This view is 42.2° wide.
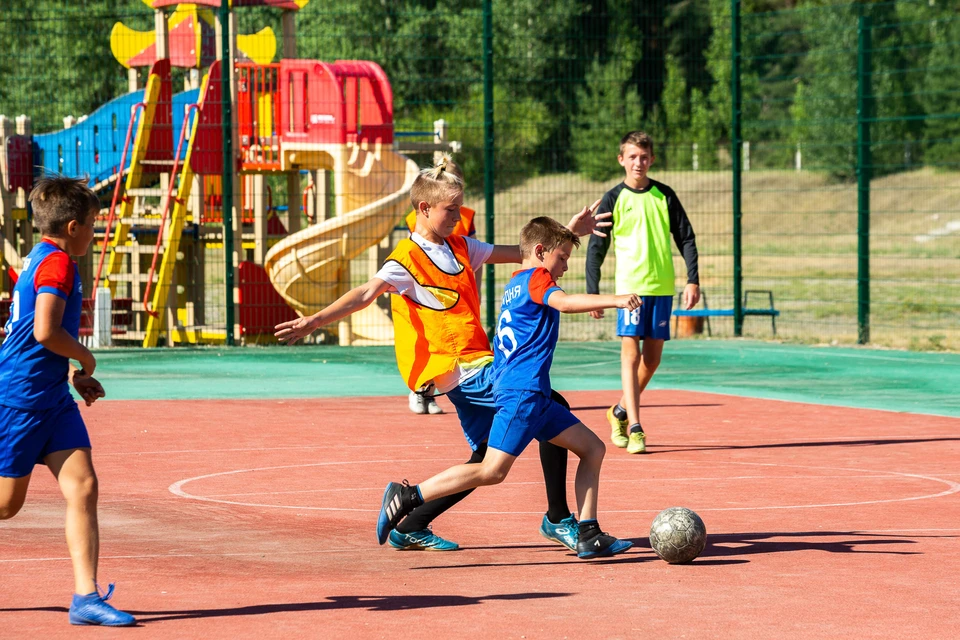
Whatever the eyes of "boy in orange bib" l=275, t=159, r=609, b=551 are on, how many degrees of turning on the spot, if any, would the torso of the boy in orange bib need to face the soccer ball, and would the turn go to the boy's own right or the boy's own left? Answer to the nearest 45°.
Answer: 0° — they already face it

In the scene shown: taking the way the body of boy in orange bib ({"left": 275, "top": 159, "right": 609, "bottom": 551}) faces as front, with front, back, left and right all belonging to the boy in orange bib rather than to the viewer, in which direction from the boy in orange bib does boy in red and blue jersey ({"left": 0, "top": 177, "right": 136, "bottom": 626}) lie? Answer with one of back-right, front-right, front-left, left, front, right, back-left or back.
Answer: right

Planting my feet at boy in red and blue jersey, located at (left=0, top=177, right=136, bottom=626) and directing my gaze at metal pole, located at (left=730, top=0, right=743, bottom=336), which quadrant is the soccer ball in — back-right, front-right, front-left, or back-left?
front-right

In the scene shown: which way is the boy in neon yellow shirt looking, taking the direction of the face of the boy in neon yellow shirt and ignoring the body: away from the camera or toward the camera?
toward the camera

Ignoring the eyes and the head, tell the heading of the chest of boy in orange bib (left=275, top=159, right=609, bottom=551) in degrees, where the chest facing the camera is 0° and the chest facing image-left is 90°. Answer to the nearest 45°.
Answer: approximately 315°

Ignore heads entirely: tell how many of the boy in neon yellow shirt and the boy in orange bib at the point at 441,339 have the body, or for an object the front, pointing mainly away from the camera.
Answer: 0

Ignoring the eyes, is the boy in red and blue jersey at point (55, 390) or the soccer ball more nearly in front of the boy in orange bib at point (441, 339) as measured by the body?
the soccer ball

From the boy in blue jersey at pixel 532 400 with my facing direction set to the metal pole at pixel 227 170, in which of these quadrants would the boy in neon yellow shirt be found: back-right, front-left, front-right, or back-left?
front-right

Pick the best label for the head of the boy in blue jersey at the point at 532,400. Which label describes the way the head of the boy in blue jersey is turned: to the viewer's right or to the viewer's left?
to the viewer's right

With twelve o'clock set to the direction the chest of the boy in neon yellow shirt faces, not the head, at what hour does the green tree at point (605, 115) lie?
The green tree is roughly at 6 o'clock from the boy in neon yellow shirt.

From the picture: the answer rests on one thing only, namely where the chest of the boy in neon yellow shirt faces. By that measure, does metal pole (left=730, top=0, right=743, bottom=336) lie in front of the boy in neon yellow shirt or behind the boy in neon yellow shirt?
behind

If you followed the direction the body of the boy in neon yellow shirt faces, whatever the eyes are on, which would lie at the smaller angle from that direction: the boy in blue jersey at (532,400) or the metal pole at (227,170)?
the boy in blue jersey

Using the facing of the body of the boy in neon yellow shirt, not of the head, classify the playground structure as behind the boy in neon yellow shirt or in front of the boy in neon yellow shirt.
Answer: behind

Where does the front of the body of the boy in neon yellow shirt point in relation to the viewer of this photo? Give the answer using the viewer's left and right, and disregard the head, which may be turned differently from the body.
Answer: facing the viewer
